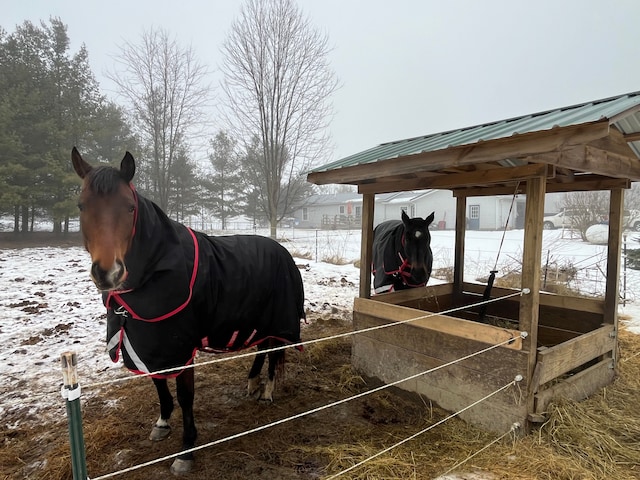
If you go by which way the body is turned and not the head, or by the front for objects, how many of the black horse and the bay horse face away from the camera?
0

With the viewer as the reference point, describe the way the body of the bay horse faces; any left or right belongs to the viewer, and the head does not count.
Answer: facing the viewer and to the left of the viewer

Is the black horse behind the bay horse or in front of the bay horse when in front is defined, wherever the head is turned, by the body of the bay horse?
behind

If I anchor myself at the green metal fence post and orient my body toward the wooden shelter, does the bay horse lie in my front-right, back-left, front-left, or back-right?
front-left

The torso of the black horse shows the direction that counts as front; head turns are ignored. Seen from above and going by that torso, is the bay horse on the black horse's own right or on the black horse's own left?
on the black horse's own right

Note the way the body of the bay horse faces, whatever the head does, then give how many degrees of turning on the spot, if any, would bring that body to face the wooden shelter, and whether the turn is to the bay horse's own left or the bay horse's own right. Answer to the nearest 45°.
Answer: approximately 135° to the bay horse's own left

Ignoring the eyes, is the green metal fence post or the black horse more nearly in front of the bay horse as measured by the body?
the green metal fence post

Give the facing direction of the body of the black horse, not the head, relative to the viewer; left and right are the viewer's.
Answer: facing the viewer and to the right of the viewer
